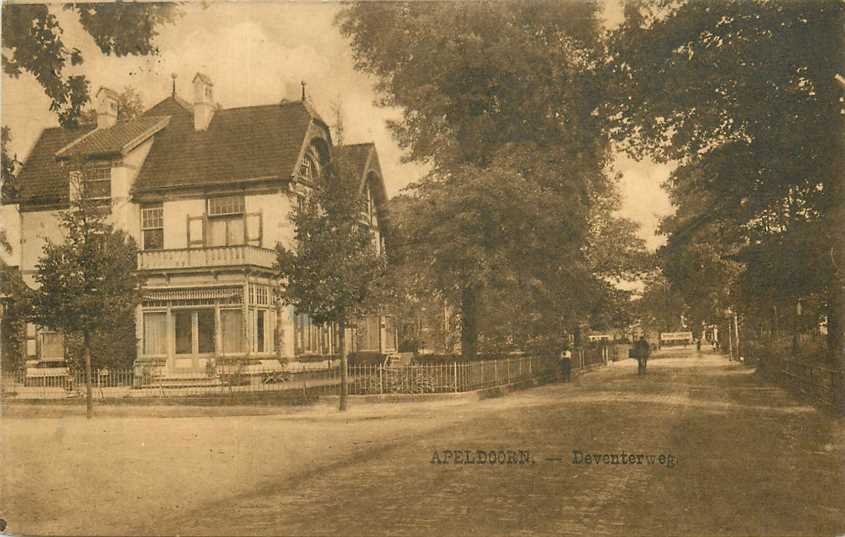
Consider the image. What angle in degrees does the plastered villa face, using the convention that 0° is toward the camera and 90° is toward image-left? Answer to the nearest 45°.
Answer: approximately 0°
